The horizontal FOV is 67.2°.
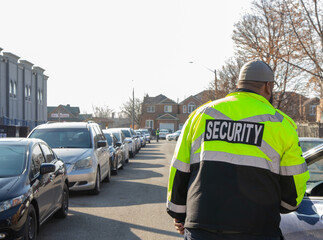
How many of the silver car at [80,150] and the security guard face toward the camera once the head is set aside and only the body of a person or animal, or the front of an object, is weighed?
1

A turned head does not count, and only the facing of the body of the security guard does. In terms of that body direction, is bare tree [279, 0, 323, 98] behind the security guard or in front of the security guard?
in front

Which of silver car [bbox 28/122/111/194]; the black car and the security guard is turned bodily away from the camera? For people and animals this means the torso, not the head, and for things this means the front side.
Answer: the security guard

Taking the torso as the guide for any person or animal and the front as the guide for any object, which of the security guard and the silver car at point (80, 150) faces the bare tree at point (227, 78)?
the security guard

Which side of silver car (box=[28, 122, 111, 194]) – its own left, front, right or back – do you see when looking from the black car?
front

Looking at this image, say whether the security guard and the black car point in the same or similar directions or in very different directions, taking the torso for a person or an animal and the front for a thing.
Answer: very different directions

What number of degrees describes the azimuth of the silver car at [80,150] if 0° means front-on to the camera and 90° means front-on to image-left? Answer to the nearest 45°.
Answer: approximately 0°

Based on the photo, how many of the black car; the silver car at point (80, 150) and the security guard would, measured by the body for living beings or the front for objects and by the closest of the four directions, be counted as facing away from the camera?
1

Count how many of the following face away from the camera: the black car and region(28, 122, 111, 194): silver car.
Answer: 0

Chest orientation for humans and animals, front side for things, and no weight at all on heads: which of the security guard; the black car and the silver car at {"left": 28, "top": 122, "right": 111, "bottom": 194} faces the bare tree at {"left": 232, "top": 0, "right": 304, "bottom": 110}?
the security guard

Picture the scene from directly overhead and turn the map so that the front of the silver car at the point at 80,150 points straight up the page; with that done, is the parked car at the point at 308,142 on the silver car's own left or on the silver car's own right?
on the silver car's own left

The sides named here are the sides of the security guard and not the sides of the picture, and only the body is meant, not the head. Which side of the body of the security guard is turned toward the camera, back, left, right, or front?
back
